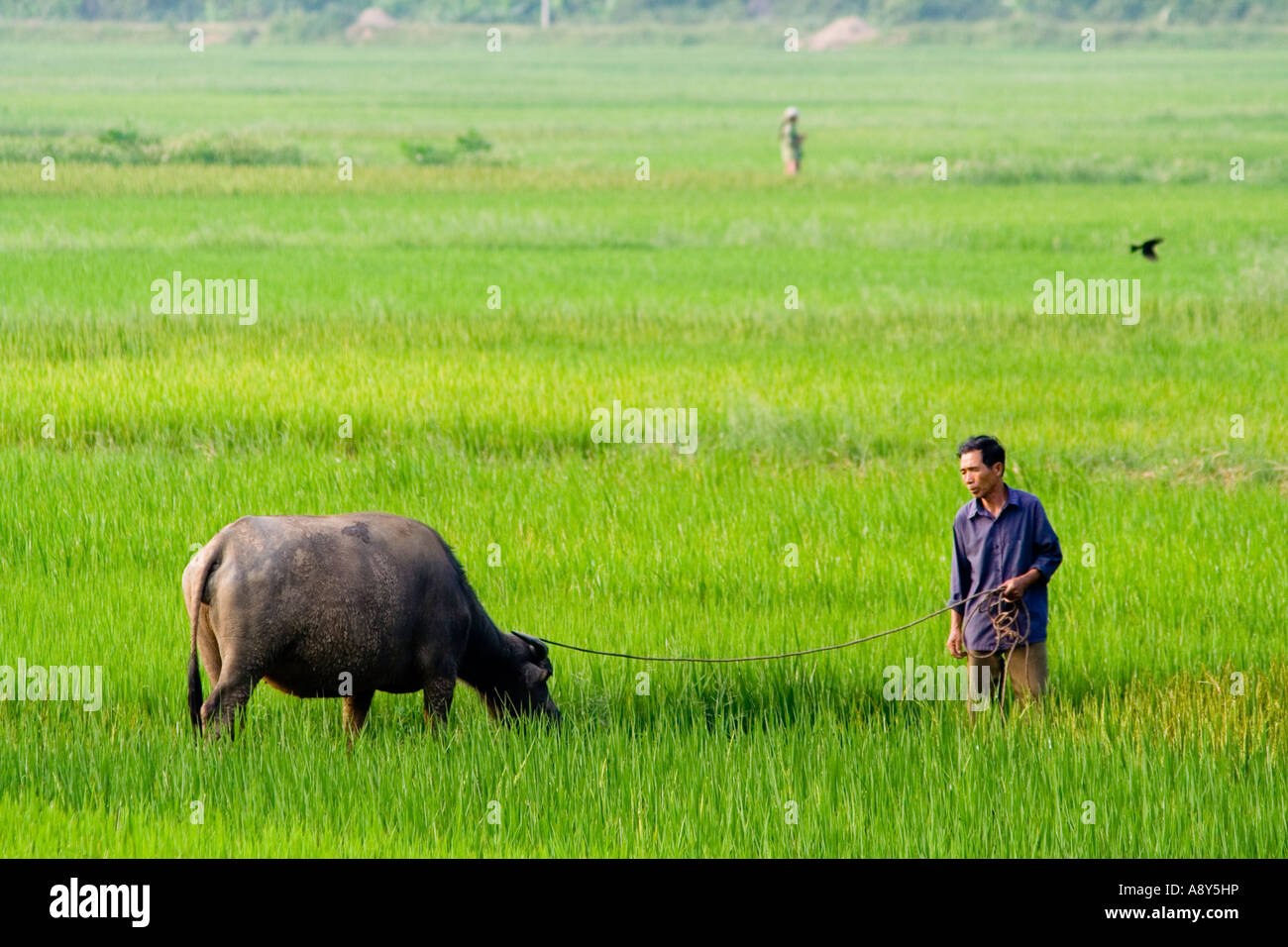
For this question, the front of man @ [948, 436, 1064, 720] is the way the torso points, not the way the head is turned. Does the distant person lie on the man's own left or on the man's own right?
on the man's own right

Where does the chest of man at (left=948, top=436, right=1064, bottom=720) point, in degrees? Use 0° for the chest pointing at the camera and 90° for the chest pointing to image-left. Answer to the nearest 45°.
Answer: approximately 45°
